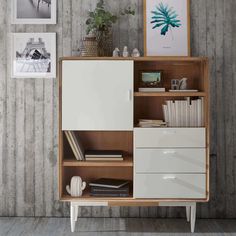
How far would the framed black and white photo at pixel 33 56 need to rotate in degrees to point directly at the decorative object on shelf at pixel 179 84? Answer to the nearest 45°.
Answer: approximately 90° to its left

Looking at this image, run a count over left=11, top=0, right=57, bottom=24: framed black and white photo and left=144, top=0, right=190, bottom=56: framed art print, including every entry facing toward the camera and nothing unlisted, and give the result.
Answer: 2

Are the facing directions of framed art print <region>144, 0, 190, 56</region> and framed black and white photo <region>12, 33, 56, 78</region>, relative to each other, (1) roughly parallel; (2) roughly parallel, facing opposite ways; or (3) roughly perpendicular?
roughly parallel

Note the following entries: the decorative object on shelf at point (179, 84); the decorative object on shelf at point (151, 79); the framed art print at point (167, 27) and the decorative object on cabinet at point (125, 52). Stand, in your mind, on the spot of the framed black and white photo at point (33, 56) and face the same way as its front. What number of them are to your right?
0

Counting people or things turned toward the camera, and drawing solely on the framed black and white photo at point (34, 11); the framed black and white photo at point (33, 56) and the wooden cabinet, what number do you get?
3

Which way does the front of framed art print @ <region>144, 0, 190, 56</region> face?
toward the camera

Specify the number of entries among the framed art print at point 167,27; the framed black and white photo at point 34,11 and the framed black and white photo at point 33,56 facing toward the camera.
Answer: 3

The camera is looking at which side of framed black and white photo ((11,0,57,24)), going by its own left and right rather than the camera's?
front

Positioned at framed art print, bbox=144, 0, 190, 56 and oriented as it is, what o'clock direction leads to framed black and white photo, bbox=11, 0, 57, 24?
The framed black and white photo is roughly at 3 o'clock from the framed art print.

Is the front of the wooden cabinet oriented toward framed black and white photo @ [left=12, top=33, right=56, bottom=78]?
no

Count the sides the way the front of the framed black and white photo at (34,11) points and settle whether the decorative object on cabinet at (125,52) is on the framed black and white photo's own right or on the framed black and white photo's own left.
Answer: on the framed black and white photo's own left

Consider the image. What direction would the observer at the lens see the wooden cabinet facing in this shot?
facing the viewer

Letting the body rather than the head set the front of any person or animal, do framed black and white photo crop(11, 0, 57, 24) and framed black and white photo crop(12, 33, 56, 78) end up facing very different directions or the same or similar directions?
same or similar directions
